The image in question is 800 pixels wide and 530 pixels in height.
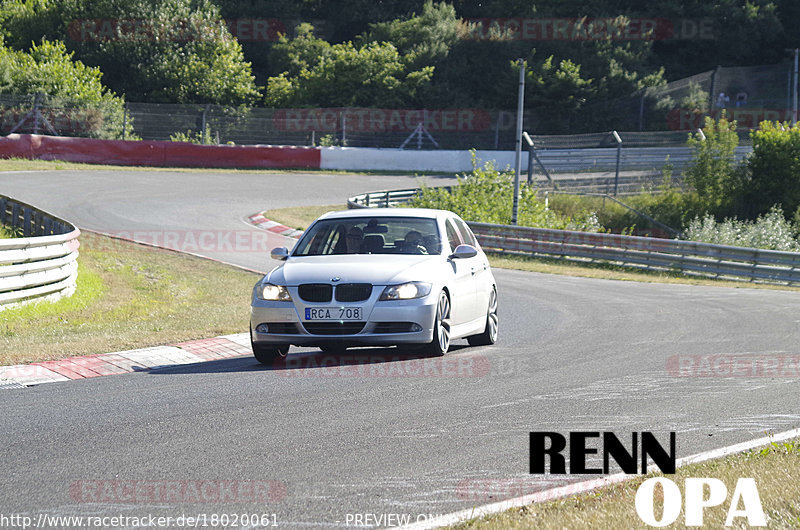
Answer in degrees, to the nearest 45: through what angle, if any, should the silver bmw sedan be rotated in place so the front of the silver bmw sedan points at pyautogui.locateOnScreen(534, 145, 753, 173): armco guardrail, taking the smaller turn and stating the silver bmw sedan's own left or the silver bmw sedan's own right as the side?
approximately 135° to the silver bmw sedan's own right

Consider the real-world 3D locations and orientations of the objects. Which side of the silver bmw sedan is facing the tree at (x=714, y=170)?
back

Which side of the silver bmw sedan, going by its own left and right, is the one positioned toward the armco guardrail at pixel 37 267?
right

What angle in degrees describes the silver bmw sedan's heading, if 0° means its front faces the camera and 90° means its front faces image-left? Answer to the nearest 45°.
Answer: approximately 45°

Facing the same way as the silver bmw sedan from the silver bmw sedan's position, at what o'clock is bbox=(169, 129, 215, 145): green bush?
The green bush is roughly at 4 o'clock from the silver bmw sedan.

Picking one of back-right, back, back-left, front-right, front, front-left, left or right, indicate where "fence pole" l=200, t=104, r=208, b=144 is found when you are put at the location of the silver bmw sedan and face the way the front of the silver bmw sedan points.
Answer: back-right

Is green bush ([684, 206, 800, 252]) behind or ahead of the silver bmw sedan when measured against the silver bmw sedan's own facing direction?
behind

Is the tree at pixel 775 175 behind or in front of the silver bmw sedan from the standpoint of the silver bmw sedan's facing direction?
behind
